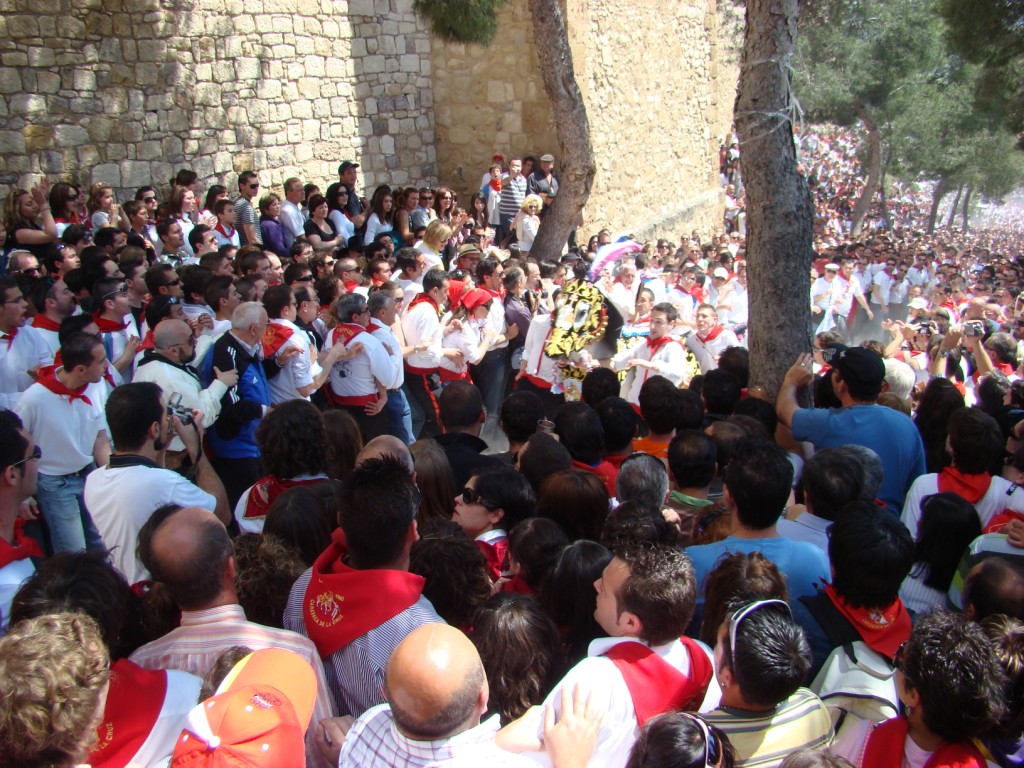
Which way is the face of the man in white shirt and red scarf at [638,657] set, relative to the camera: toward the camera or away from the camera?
away from the camera

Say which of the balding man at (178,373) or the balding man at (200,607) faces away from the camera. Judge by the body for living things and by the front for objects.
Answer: the balding man at (200,607)

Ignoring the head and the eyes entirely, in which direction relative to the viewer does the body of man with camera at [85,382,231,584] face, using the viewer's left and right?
facing away from the viewer and to the right of the viewer

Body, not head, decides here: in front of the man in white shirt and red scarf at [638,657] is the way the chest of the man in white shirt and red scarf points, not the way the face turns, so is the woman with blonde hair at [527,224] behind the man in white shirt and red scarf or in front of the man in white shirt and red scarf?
in front

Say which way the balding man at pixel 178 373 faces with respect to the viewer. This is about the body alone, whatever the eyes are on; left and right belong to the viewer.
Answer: facing to the right of the viewer

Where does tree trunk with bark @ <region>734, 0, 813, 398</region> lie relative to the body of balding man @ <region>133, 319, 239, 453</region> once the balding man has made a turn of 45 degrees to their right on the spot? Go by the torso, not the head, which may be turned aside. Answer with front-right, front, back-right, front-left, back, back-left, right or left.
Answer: front-left

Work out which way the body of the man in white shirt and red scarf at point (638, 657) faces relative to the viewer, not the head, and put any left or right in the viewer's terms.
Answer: facing away from the viewer and to the left of the viewer

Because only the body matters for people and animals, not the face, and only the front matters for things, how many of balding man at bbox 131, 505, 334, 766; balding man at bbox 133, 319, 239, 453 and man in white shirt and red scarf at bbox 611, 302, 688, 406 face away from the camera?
1

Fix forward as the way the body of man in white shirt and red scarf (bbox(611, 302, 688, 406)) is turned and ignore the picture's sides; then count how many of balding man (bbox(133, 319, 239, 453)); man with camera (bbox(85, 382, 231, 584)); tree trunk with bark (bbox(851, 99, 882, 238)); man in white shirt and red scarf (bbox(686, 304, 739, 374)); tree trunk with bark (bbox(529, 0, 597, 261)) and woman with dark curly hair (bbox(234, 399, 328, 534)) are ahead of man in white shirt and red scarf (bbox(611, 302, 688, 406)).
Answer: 3

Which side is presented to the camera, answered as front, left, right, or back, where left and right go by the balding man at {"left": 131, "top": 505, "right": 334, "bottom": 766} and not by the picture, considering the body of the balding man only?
back

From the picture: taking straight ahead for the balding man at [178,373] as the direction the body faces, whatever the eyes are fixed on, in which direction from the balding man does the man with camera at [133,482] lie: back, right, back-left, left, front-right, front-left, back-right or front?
right

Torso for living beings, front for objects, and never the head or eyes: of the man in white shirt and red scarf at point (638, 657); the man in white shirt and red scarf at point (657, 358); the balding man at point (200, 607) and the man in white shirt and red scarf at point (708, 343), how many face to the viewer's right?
0

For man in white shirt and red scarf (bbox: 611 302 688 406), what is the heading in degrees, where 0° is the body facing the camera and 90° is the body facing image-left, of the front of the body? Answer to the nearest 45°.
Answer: approximately 45°

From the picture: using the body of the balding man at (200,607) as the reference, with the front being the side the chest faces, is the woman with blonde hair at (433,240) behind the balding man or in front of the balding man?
in front

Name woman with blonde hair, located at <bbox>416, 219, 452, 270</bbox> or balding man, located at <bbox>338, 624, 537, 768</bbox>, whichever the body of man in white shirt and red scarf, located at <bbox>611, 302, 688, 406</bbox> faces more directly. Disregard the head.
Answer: the balding man

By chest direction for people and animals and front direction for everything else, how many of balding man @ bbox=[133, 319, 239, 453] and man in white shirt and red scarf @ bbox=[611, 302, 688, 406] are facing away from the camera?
0

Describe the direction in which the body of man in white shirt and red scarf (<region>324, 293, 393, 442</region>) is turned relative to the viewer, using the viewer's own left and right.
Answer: facing away from the viewer and to the right of the viewer

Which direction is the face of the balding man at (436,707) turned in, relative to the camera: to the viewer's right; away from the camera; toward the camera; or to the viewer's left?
away from the camera

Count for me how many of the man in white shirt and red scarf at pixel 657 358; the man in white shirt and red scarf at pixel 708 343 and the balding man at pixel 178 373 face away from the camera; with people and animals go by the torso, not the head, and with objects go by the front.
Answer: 0
